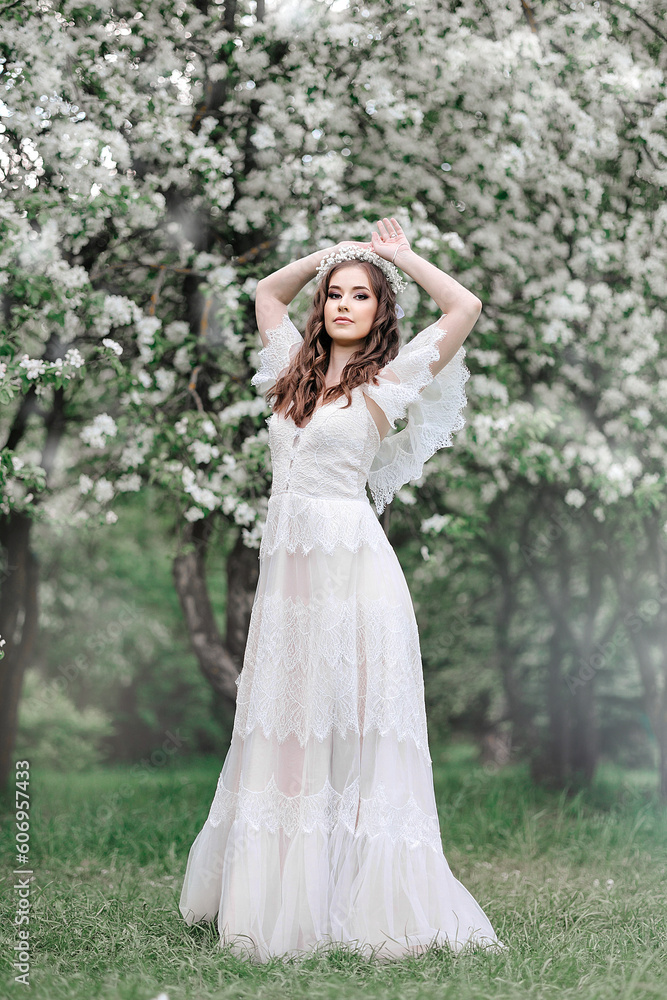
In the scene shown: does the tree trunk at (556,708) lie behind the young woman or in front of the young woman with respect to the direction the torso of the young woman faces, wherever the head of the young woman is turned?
behind

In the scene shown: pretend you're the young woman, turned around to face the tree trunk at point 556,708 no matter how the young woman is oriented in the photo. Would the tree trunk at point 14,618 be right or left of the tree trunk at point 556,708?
left

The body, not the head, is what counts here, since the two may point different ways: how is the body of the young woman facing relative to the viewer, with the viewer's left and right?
facing the viewer and to the left of the viewer

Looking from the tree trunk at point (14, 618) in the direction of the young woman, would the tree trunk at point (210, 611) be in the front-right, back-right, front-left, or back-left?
front-left

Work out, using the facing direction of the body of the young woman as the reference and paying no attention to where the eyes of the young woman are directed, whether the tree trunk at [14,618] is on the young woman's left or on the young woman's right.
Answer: on the young woman's right

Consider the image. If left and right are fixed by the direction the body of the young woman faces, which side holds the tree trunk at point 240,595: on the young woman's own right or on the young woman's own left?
on the young woman's own right

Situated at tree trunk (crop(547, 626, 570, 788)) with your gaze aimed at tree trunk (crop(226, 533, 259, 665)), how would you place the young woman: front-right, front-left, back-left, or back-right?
front-left

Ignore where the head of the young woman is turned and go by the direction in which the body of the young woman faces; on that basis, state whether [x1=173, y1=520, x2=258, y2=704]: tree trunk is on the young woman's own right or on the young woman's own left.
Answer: on the young woman's own right
